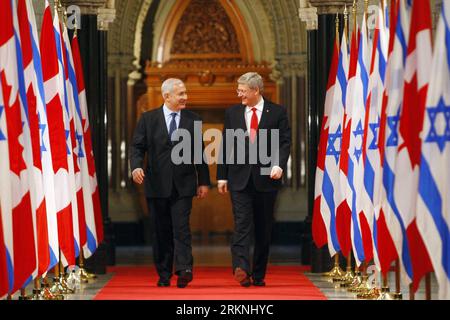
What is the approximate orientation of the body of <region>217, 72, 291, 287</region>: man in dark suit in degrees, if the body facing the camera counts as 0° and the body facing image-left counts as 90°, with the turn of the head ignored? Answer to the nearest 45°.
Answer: approximately 0°

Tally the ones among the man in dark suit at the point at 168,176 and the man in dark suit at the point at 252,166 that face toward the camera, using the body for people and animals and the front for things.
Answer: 2

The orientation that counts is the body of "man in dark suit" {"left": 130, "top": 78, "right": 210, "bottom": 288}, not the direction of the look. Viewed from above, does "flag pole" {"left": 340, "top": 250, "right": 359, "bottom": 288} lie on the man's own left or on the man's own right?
on the man's own left

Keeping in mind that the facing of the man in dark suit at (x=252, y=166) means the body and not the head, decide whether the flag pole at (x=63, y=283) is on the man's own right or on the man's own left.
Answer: on the man's own right

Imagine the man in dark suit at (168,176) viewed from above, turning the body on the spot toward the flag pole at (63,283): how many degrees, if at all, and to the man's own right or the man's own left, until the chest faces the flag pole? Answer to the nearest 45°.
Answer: approximately 90° to the man's own right

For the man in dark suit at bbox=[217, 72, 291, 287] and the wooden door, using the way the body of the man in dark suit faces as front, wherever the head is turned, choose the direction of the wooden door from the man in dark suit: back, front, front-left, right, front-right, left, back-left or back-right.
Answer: back

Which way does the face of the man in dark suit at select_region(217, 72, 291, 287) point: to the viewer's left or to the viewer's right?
to the viewer's left

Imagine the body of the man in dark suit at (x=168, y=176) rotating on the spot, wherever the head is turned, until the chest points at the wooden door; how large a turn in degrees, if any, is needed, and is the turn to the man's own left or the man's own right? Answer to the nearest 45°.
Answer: approximately 180°

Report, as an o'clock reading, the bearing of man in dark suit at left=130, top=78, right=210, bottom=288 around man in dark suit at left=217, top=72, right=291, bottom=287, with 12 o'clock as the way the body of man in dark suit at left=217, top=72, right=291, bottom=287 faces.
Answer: man in dark suit at left=130, top=78, right=210, bottom=288 is roughly at 3 o'clock from man in dark suit at left=217, top=72, right=291, bottom=287.

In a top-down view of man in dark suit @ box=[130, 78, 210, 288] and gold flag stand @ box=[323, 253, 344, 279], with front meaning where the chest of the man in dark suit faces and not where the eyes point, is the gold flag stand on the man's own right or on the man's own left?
on the man's own left
